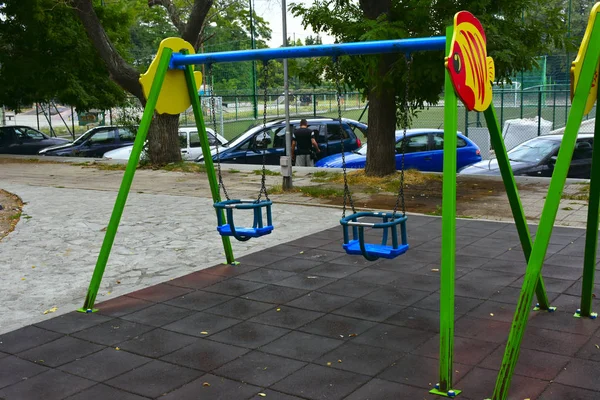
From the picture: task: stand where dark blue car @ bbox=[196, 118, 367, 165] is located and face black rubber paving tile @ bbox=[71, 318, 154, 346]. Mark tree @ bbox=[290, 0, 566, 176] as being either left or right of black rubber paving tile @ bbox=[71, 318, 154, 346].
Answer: left

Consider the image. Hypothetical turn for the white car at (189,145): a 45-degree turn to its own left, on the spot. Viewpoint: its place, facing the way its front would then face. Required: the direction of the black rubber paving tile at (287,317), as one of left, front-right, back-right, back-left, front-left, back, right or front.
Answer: front-left

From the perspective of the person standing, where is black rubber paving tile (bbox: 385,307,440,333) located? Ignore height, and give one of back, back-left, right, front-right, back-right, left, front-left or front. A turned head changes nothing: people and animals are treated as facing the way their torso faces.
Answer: back

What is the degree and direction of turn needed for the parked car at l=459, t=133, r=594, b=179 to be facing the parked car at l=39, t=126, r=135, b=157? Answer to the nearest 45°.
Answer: approximately 45° to its right

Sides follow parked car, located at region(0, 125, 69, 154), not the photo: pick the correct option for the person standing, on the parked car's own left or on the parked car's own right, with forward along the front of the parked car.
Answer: on the parked car's own right

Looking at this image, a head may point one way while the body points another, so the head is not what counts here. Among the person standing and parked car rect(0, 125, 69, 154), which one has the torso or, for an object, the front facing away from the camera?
the person standing

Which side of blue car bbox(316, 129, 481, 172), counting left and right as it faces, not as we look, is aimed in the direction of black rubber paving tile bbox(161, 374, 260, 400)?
left

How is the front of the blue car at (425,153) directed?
to the viewer's left

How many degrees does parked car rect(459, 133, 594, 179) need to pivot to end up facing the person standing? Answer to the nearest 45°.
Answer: approximately 45° to its right

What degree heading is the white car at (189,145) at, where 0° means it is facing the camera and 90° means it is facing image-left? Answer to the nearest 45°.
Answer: approximately 90°
